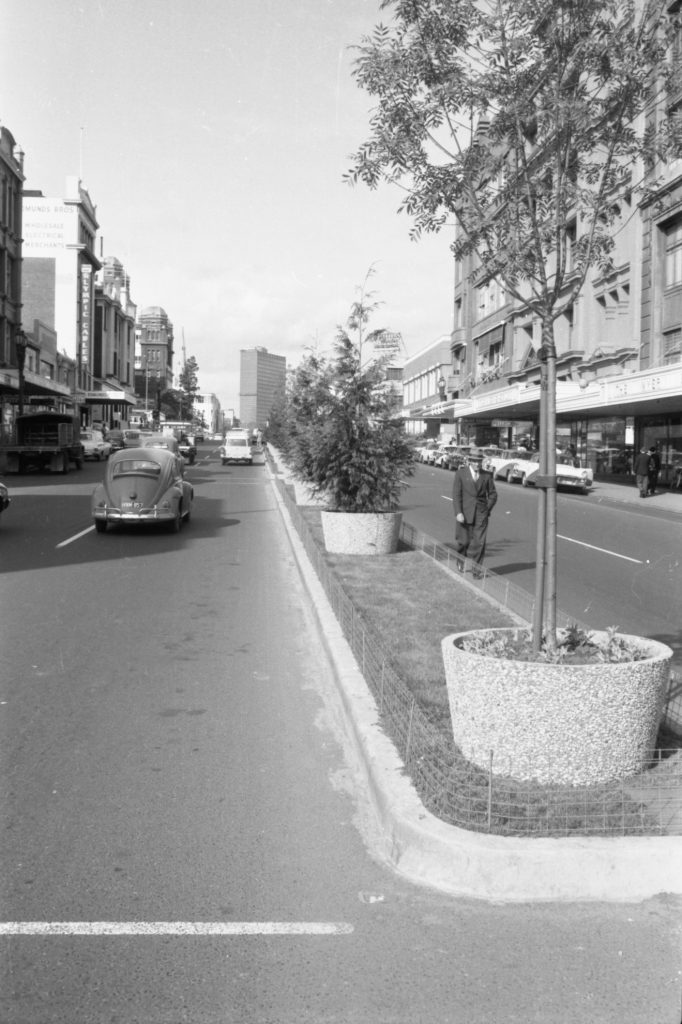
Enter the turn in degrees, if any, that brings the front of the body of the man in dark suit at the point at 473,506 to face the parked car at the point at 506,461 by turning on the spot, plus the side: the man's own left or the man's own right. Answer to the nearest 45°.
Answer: approximately 180°

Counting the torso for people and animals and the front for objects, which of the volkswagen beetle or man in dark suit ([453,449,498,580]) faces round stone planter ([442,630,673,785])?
the man in dark suit

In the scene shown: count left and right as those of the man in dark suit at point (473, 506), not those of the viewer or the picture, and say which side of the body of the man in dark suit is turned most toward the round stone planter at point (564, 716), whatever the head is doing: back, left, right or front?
front

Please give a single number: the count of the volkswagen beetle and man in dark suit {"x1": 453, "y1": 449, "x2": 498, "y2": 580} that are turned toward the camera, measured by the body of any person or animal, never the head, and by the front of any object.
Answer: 1

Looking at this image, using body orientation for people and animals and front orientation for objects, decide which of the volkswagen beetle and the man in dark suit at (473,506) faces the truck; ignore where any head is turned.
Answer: the volkswagen beetle

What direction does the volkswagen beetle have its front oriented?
away from the camera

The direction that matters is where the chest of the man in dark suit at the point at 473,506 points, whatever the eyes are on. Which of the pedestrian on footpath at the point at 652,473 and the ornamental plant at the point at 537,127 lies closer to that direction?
the ornamental plant

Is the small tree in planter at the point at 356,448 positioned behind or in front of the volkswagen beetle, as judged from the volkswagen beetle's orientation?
behind

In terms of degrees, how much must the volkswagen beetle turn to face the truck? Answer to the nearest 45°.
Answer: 0° — it already faces it

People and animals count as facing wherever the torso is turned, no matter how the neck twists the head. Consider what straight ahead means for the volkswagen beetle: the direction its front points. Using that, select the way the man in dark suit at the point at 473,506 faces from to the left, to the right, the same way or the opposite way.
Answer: the opposite way

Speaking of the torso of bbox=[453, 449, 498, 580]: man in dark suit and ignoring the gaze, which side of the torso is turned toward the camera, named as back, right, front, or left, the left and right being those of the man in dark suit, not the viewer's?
front

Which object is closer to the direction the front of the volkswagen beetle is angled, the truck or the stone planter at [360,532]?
the truck
